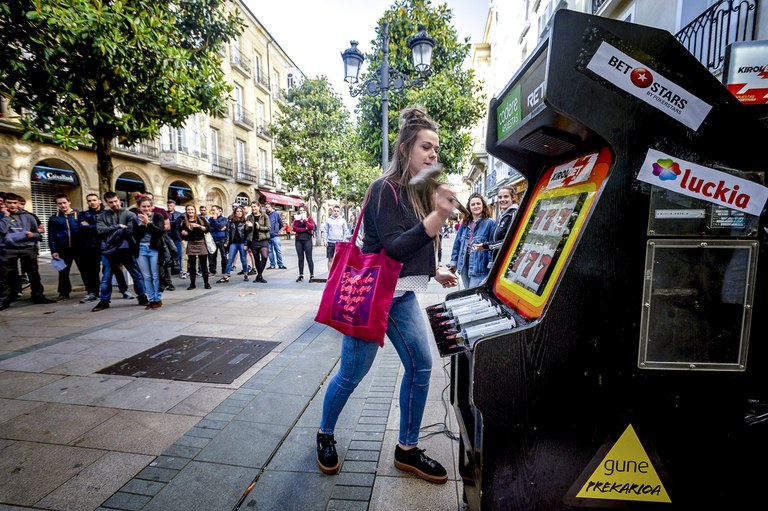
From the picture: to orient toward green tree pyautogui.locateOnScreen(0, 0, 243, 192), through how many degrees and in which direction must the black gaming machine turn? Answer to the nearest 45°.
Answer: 0° — it already faces it

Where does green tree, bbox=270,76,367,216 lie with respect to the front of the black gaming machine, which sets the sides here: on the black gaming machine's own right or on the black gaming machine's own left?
on the black gaming machine's own right

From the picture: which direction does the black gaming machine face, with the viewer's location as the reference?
facing to the left of the viewer

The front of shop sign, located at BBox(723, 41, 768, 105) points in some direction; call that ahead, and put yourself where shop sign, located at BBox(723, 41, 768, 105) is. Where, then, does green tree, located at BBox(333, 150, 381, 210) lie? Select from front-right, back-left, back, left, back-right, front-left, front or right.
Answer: back-right

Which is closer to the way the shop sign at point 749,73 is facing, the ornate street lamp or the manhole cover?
the manhole cover
